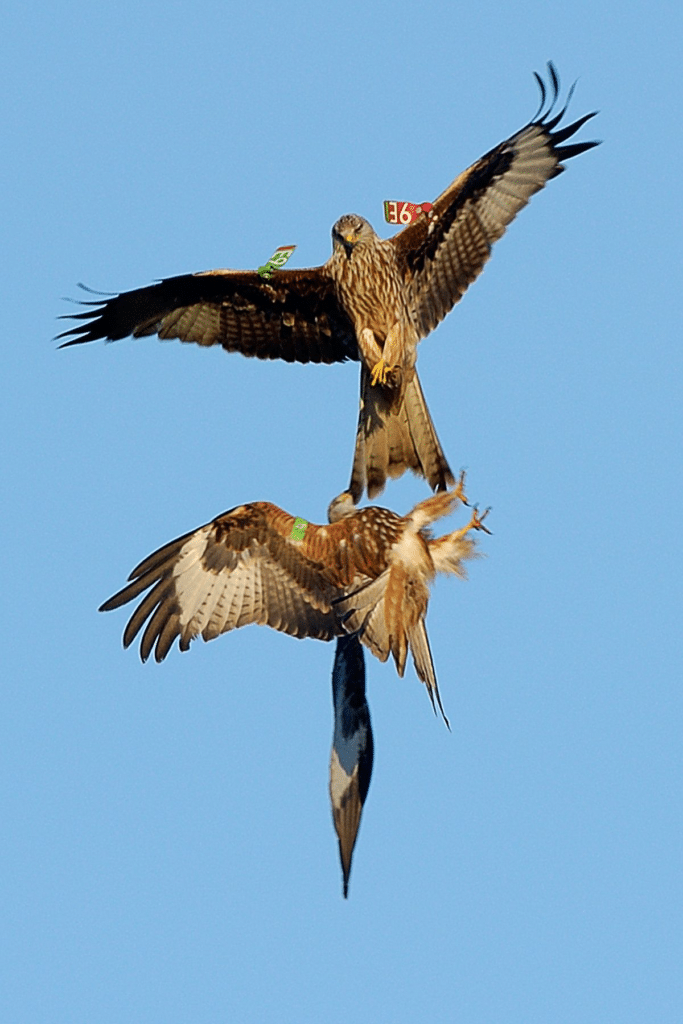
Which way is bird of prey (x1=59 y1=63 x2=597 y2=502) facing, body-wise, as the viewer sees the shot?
toward the camera
